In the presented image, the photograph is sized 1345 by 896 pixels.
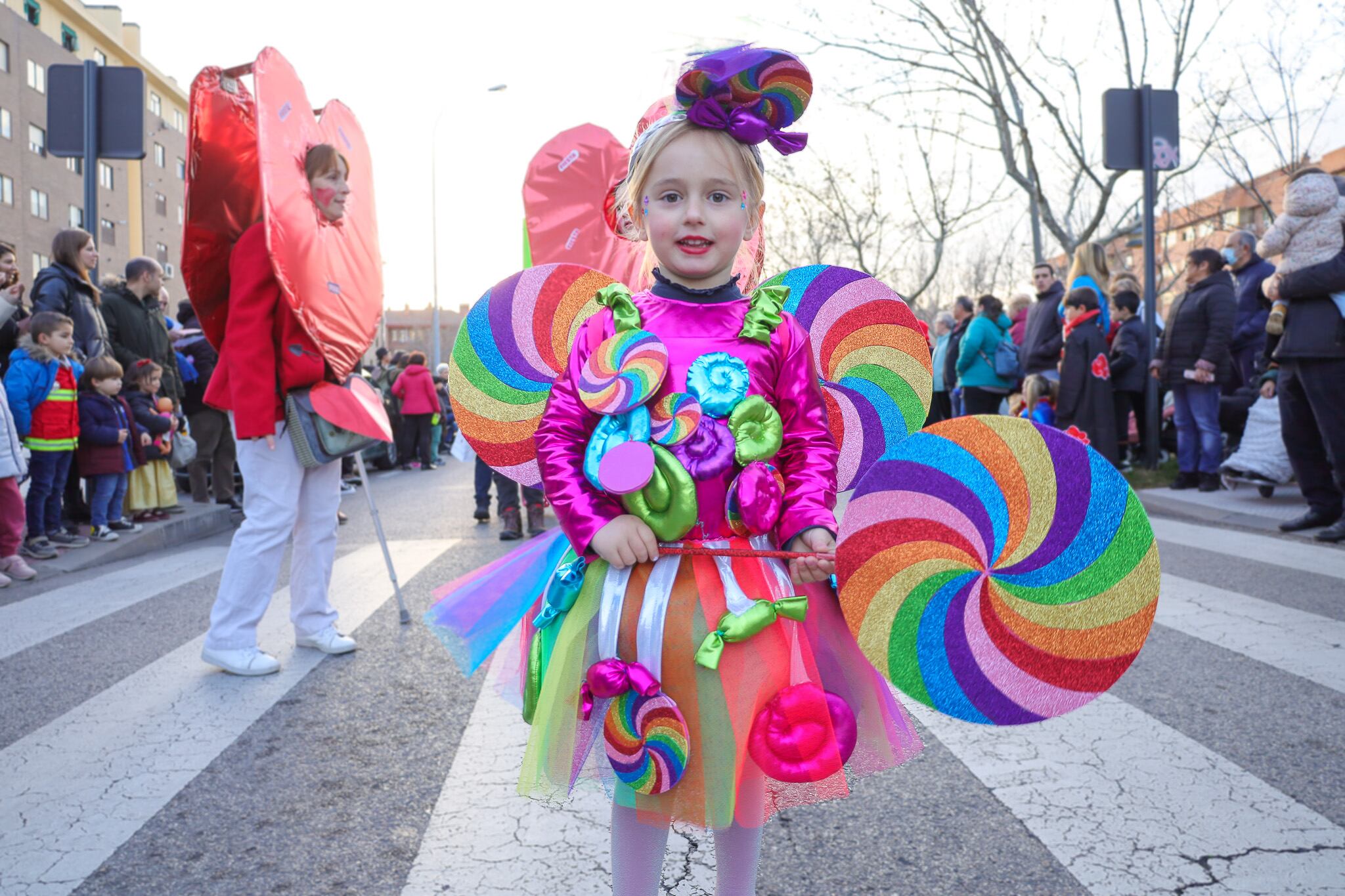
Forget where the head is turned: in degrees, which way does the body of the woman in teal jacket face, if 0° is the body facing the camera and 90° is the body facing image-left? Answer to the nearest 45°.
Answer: approximately 90°

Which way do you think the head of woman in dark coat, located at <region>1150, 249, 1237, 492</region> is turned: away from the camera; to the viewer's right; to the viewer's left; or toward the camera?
to the viewer's left

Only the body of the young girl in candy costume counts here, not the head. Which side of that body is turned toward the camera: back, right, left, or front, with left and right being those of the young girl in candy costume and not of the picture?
front

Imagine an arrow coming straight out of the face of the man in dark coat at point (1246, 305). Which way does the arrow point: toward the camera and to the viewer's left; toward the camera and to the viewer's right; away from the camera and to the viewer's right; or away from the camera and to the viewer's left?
toward the camera and to the viewer's left

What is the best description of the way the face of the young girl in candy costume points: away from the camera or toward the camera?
toward the camera

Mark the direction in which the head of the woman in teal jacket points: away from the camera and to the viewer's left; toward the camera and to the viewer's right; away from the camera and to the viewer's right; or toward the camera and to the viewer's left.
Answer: away from the camera and to the viewer's left

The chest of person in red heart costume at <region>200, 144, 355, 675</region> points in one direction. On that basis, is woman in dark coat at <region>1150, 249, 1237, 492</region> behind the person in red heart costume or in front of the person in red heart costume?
in front

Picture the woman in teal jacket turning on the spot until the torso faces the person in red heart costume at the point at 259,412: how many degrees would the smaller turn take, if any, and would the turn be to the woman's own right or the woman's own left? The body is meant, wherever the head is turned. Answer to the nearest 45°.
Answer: approximately 90° to the woman's own left

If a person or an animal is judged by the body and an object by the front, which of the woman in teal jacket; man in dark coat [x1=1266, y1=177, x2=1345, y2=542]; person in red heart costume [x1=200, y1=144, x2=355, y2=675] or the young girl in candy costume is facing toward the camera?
the young girl in candy costume

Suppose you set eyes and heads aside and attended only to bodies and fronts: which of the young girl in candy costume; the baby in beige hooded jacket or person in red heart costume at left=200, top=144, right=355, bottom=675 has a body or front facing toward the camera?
the young girl in candy costume

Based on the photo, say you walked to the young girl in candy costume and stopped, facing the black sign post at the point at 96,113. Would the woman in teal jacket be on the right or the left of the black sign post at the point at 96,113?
right

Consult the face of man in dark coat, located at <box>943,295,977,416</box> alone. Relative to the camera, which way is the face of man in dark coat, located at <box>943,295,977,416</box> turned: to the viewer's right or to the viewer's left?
to the viewer's left

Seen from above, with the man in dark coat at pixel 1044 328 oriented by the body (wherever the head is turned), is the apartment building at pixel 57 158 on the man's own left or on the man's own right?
on the man's own right

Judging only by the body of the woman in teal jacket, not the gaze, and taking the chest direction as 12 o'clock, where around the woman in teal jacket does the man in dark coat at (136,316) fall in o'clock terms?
The man in dark coat is roughly at 11 o'clock from the woman in teal jacket.

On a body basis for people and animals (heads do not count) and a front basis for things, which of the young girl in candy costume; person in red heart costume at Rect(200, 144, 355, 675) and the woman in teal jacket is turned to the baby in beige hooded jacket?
the person in red heart costume

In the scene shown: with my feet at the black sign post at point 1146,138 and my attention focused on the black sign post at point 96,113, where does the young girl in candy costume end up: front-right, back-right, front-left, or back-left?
front-left
